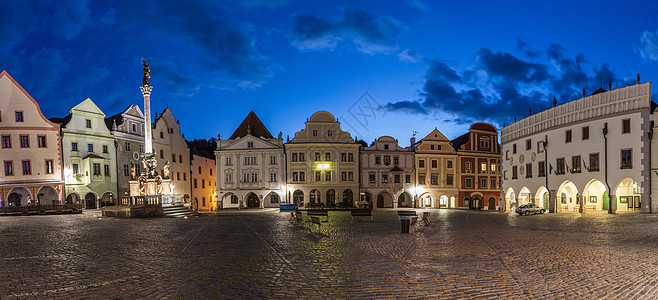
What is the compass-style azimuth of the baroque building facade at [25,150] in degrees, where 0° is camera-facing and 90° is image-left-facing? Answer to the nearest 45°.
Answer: approximately 0°

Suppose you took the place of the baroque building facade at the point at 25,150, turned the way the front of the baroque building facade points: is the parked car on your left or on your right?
on your left

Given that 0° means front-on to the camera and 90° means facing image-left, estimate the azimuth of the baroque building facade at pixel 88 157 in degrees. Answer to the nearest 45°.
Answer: approximately 315°

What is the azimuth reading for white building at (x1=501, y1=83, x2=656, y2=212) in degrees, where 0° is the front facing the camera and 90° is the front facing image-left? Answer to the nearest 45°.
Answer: approximately 45°

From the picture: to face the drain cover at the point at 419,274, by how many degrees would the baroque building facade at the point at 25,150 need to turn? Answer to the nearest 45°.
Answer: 0° — it already faces it
